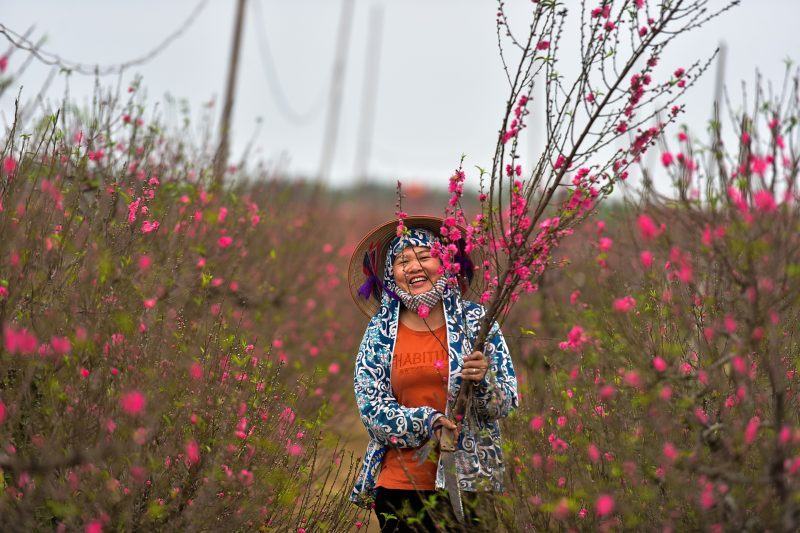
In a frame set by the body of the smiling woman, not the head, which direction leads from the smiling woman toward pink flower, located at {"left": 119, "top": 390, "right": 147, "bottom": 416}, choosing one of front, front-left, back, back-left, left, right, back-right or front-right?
front-right

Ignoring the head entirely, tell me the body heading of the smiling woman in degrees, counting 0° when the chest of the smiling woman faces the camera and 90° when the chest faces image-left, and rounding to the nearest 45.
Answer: approximately 0°
